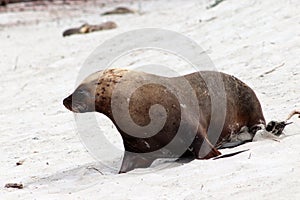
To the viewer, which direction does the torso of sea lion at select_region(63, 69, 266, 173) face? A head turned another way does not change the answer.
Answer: to the viewer's left
